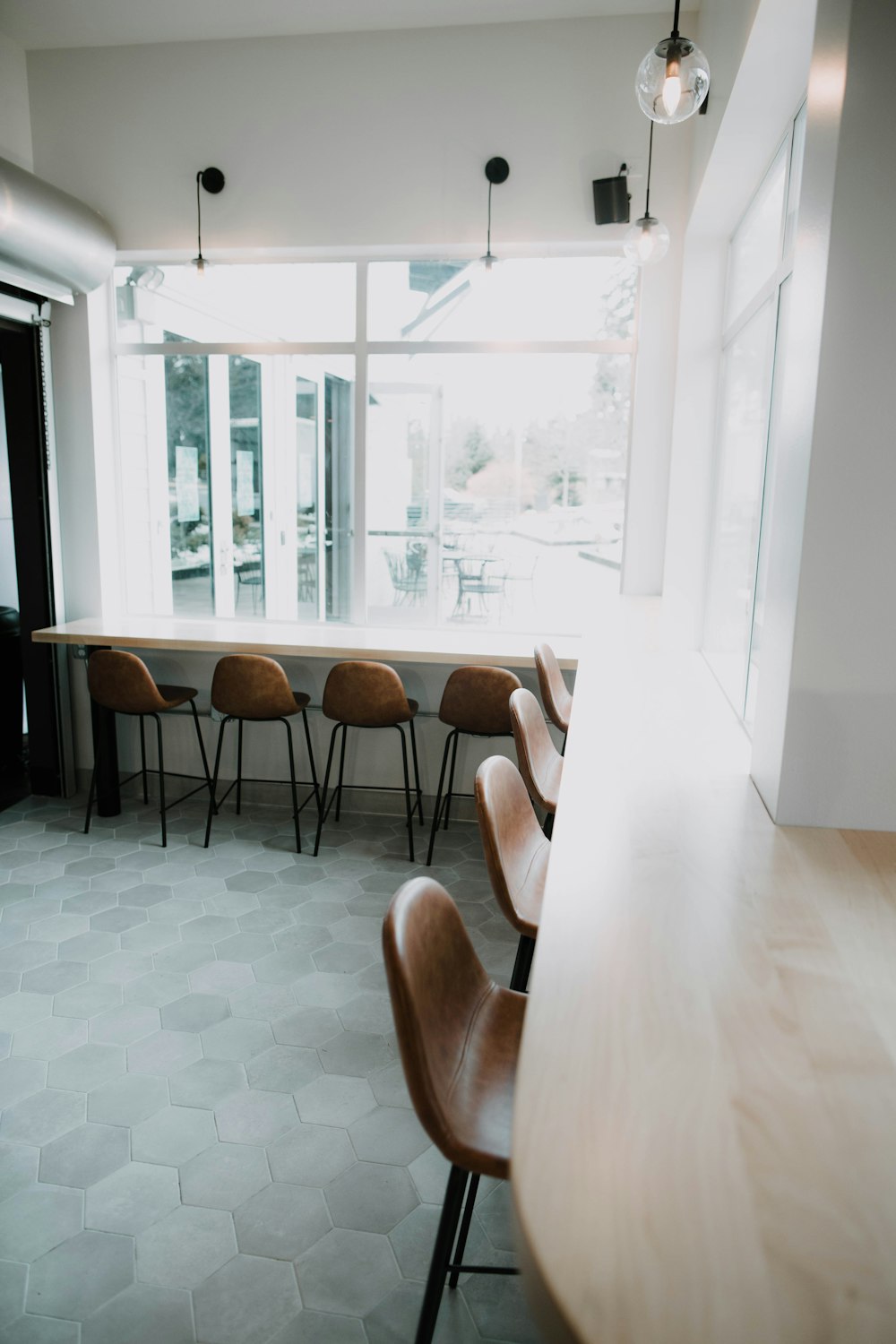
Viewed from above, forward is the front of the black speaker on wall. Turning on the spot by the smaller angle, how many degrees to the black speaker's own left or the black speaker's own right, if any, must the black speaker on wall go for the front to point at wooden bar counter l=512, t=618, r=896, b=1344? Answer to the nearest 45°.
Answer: approximately 45° to the black speaker's own left

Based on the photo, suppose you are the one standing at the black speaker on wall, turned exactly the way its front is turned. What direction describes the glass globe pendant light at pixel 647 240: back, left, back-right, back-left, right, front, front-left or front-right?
front-left

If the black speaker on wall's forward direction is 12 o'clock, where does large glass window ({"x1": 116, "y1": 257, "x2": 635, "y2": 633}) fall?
The large glass window is roughly at 2 o'clock from the black speaker on wall.

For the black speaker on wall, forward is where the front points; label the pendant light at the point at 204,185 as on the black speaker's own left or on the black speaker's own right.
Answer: on the black speaker's own right

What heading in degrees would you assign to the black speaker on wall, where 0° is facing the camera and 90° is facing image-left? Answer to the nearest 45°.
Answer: approximately 45°

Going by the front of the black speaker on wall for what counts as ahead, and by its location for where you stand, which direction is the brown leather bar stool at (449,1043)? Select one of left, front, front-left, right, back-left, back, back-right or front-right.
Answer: front-left
